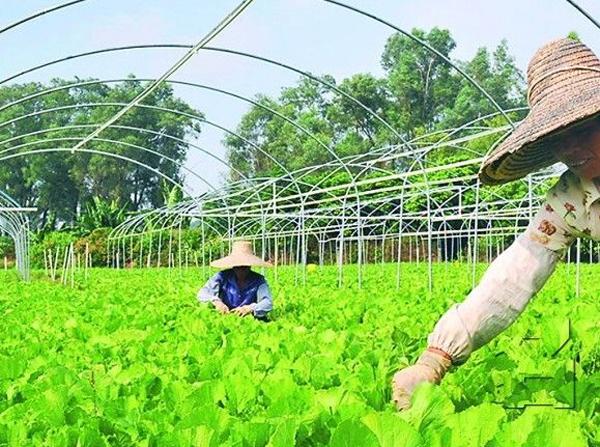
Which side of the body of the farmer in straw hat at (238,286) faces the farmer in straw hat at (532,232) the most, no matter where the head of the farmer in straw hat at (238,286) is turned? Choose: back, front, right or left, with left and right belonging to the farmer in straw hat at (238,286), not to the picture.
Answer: front

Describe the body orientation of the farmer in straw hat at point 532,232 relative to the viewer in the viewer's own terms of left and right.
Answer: facing the viewer and to the left of the viewer

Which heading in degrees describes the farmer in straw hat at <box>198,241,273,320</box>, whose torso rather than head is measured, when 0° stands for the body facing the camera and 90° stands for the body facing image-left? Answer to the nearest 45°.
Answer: approximately 0°

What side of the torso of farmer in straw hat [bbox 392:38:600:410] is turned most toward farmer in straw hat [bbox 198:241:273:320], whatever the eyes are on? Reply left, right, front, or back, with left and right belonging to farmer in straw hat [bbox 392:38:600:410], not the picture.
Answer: right

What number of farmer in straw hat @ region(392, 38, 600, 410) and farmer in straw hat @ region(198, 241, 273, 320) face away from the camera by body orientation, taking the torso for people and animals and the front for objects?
0
